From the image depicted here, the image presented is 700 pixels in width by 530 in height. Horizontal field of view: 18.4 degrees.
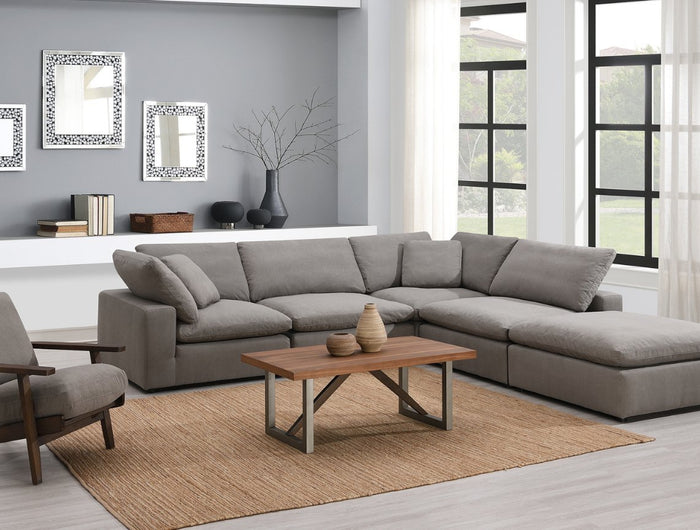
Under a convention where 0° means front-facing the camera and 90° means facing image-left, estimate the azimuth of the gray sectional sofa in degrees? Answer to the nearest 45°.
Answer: approximately 0°

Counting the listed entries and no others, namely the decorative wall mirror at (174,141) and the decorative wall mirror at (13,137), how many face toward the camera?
2

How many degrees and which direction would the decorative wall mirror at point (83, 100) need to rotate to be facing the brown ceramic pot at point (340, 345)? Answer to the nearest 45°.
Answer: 0° — it already faces it
